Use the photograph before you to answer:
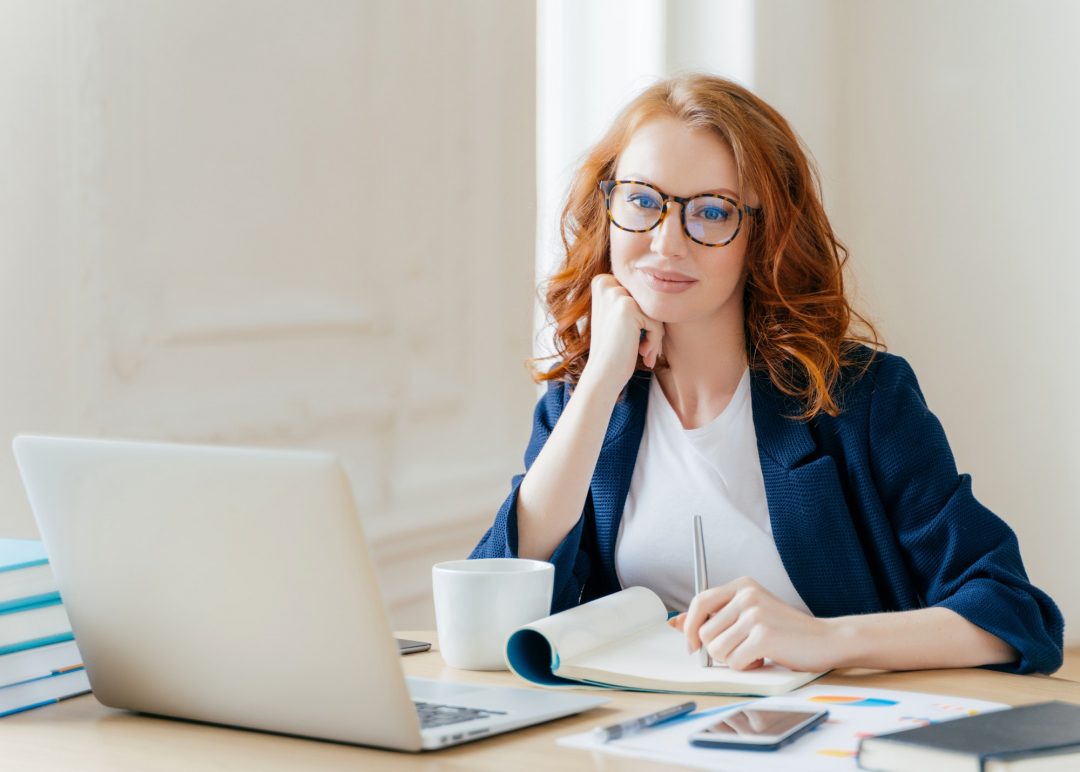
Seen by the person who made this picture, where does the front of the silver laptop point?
facing away from the viewer and to the right of the viewer
